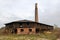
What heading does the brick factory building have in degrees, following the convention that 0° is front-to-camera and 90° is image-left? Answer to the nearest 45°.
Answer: approximately 0°
